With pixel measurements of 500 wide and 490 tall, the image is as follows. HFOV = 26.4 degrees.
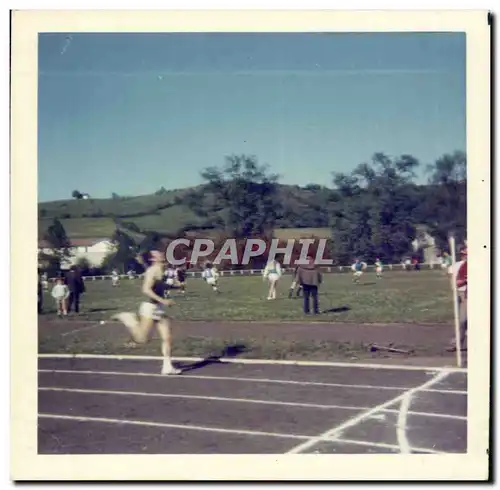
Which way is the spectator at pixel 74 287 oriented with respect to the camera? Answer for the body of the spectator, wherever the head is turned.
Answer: away from the camera

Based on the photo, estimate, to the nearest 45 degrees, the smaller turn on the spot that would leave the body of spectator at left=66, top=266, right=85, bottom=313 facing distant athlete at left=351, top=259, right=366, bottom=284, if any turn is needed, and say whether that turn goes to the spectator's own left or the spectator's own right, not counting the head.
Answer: approximately 90° to the spectator's own right
